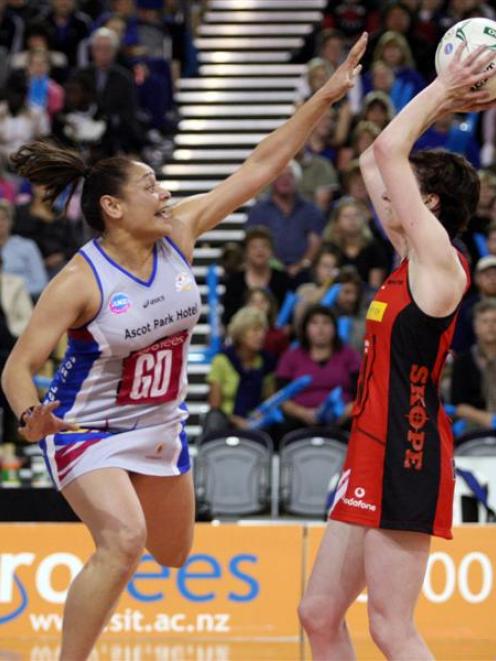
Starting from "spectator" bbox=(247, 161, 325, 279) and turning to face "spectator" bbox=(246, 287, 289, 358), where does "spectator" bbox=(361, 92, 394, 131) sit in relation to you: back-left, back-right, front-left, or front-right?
back-left

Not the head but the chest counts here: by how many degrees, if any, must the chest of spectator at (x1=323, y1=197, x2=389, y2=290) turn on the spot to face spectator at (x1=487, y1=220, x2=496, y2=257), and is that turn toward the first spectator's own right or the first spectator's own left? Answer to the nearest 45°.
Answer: approximately 90° to the first spectator's own left

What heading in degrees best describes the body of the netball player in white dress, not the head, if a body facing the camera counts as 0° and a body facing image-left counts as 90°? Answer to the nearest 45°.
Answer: approximately 315°

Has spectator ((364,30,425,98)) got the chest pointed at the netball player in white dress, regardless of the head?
yes

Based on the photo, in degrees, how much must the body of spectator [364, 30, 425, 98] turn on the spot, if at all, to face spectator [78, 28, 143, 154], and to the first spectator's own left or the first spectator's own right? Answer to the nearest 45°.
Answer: approximately 90° to the first spectator's own right

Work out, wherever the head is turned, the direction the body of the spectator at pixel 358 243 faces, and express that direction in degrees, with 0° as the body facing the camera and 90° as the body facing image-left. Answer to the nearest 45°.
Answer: approximately 0°
